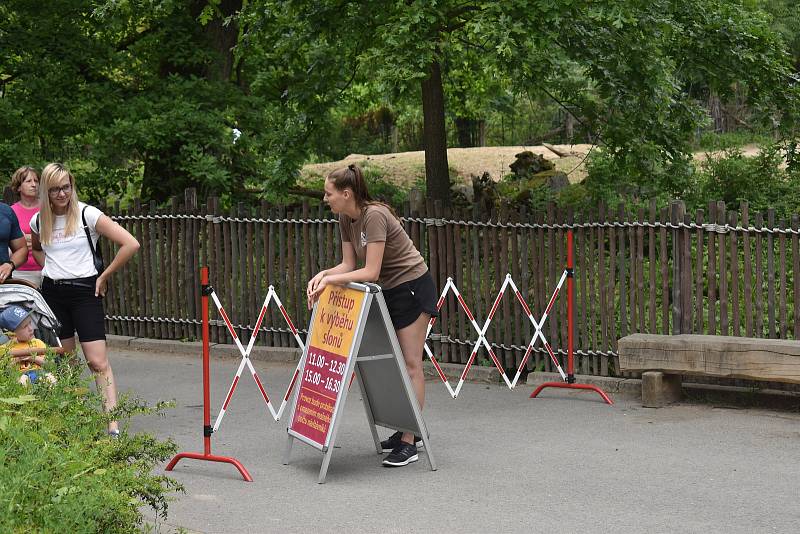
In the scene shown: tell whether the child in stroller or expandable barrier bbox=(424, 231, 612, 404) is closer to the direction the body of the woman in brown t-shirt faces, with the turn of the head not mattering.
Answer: the child in stroller

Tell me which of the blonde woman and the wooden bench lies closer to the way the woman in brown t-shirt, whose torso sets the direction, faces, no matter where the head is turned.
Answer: the blonde woman

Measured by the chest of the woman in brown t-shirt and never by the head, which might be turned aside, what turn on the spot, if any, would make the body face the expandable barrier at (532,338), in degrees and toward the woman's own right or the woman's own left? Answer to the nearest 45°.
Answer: approximately 135° to the woman's own right

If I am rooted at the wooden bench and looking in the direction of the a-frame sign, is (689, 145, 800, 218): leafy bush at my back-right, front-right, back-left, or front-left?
back-right

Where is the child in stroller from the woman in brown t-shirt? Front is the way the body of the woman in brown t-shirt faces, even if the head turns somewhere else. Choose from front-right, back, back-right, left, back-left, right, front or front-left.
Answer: front

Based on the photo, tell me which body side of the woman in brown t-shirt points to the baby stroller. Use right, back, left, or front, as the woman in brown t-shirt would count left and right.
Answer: front

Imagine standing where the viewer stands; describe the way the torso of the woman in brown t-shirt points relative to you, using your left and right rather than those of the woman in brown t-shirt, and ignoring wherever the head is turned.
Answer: facing to the left of the viewer

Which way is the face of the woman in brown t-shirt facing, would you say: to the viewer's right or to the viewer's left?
to the viewer's left

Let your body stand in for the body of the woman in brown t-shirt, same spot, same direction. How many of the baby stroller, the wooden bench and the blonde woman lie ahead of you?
2

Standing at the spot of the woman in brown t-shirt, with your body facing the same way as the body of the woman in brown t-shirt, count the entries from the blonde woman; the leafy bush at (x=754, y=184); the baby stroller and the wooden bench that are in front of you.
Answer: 2

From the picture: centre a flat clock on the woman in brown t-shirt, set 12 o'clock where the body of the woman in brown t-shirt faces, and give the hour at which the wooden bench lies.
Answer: The wooden bench is roughly at 5 o'clock from the woman in brown t-shirt.

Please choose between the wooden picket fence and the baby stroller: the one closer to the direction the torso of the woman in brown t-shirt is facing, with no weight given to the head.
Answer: the baby stroller

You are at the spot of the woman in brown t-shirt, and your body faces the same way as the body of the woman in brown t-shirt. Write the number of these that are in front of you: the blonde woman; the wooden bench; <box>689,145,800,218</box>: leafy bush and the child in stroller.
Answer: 2

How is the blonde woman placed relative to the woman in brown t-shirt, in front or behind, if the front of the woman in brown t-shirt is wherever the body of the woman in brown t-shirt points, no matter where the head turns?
in front
